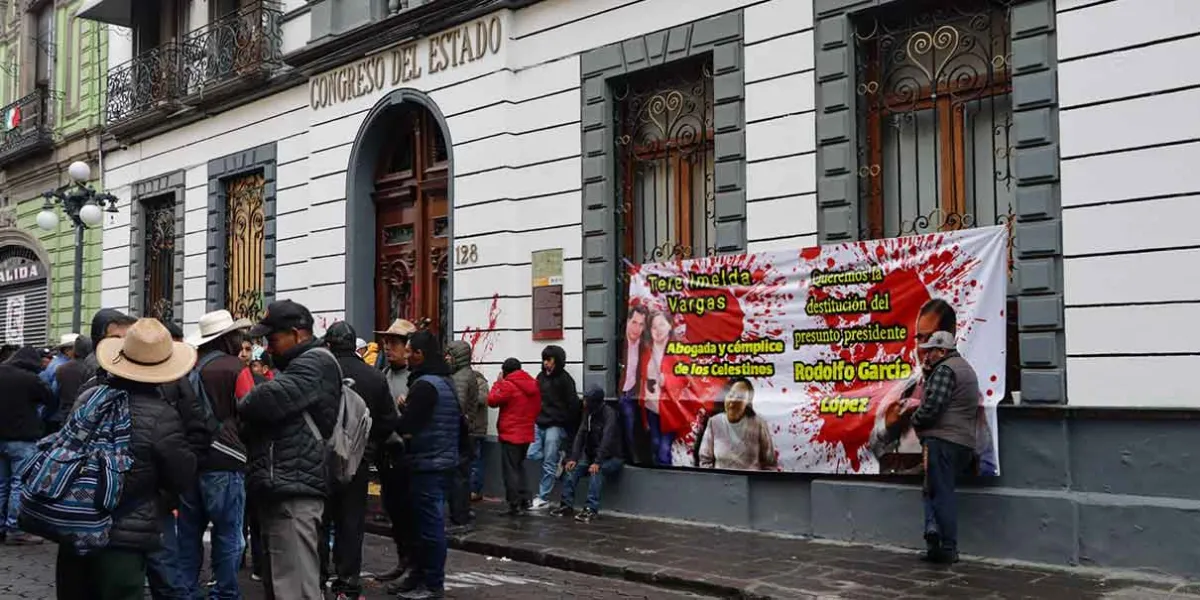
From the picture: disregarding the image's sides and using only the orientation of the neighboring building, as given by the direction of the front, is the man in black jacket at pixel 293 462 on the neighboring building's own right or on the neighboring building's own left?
on the neighboring building's own left

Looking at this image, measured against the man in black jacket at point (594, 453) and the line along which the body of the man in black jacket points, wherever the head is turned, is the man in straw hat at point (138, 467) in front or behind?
in front

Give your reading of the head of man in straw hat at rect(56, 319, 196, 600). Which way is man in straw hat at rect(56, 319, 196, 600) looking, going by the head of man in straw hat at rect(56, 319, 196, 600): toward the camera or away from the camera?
away from the camera

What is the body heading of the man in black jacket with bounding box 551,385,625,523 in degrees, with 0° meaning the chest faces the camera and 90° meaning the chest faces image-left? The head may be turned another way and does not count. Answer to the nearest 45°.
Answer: approximately 45°

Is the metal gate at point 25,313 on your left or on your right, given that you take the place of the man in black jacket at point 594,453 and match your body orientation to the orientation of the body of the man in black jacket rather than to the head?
on your right

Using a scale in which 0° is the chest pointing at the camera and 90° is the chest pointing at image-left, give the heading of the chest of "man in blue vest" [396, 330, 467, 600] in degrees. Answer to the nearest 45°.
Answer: approximately 90°

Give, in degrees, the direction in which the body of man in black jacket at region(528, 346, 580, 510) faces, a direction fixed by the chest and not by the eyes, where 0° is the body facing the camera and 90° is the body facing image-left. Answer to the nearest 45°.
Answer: approximately 45°

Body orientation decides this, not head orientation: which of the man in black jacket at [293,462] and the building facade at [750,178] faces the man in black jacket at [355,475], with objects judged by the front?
the building facade

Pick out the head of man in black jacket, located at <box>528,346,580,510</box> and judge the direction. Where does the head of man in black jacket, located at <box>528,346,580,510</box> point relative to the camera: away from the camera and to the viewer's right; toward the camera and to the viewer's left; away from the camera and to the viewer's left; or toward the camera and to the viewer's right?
toward the camera and to the viewer's left

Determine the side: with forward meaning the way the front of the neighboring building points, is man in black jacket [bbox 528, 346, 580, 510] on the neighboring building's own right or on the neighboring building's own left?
on the neighboring building's own left
